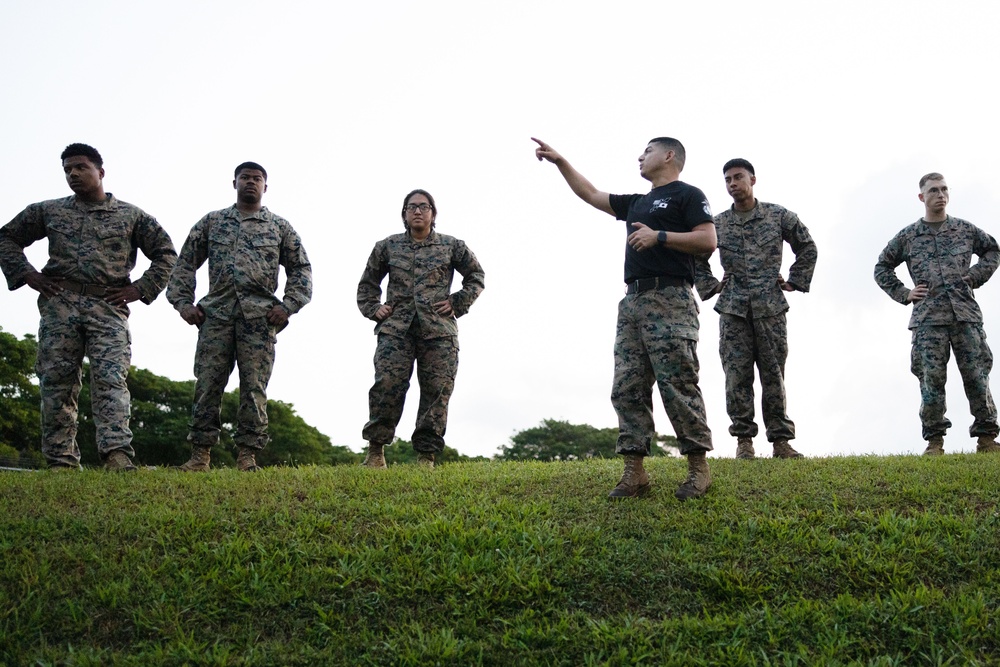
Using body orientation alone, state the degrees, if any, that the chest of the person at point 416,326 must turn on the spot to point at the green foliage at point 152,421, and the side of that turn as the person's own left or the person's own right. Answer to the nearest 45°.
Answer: approximately 180°

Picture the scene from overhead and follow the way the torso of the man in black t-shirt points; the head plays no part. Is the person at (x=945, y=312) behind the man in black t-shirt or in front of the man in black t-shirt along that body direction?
behind

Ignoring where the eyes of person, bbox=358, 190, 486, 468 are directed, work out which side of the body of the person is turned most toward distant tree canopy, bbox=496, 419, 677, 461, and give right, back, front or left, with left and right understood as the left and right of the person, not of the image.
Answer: back

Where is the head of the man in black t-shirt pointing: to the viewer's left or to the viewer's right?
to the viewer's left

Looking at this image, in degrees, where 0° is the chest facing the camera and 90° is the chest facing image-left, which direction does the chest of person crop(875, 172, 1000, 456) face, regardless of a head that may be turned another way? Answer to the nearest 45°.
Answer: approximately 0°

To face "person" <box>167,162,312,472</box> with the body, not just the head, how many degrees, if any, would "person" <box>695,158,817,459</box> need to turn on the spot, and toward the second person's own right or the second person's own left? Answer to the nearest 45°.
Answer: approximately 45° to the second person's own right

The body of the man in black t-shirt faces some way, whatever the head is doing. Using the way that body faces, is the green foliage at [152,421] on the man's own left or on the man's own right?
on the man's own right

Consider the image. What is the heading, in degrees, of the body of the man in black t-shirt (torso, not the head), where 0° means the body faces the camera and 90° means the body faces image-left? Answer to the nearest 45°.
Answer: approximately 45°
